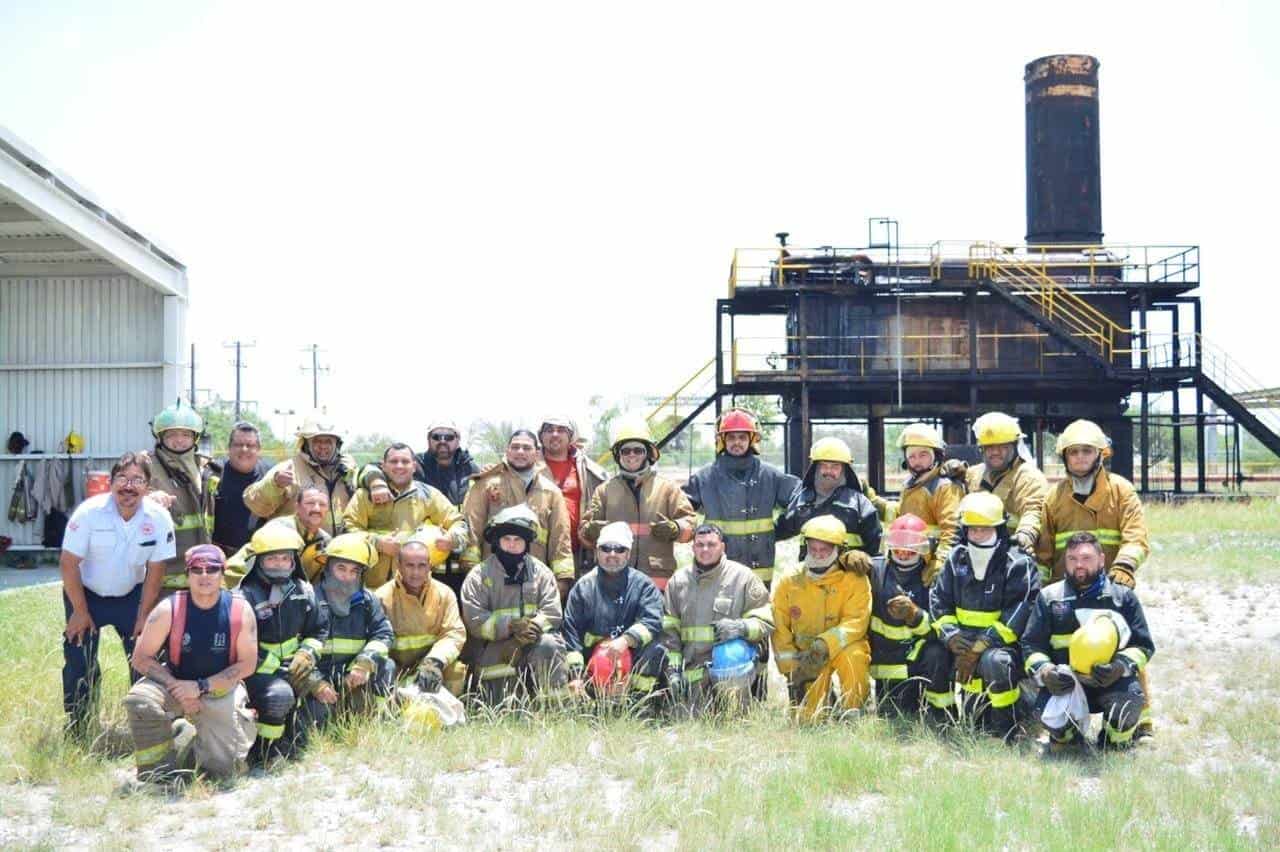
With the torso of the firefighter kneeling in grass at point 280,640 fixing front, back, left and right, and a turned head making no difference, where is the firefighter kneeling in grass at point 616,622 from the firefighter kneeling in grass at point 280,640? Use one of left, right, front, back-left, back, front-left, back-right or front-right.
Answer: left

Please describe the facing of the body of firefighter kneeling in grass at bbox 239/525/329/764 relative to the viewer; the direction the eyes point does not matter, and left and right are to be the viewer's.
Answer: facing the viewer

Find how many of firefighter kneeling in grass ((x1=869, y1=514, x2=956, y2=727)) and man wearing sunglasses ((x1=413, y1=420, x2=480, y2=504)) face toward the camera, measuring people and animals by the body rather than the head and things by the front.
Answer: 2

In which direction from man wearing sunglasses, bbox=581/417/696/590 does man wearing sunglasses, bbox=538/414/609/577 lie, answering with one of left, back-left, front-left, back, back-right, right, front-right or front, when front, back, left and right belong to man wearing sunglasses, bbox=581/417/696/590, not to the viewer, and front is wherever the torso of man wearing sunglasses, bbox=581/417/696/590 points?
back-right

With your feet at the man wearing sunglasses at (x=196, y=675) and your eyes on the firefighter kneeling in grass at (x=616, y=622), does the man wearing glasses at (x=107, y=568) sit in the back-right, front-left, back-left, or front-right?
back-left

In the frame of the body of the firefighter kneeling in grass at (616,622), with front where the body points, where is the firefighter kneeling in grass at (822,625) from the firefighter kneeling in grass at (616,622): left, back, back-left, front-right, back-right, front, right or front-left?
left

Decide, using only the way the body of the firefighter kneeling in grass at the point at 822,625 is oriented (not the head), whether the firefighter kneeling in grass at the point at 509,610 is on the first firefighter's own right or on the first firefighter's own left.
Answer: on the first firefighter's own right

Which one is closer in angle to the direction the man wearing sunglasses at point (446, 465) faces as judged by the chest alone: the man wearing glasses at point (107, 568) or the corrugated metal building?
the man wearing glasses

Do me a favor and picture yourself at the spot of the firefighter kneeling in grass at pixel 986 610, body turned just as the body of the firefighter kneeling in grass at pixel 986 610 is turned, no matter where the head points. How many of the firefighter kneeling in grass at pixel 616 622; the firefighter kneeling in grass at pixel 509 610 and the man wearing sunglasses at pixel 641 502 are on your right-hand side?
3

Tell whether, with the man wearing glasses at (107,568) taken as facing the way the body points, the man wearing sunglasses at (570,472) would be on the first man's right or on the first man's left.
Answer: on the first man's left

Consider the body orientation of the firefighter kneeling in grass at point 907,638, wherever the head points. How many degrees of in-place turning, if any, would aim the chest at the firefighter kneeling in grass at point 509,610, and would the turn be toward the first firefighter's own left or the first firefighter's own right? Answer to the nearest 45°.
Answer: approximately 90° to the first firefighter's own right

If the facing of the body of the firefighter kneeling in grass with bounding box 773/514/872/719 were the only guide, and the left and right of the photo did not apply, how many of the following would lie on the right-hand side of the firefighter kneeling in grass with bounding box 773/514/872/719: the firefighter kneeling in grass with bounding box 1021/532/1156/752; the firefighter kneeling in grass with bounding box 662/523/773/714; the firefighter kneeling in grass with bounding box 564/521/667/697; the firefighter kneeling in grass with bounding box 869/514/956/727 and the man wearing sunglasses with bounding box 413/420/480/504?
3

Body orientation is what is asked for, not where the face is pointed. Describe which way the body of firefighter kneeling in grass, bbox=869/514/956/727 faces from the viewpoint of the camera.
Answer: toward the camera

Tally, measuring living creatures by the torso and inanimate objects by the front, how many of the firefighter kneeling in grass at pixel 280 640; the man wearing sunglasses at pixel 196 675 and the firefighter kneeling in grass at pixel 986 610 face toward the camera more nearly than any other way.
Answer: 3

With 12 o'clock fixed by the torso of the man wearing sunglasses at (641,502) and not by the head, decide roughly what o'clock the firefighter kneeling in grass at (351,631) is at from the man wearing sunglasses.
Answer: The firefighter kneeling in grass is roughly at 2 o'clock from the man wearing sunglasses.
